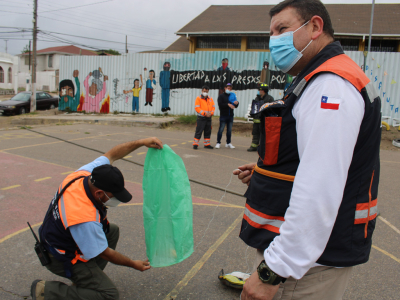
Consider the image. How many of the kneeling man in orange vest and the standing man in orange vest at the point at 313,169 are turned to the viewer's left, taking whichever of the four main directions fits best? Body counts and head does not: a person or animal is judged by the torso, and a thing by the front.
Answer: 1

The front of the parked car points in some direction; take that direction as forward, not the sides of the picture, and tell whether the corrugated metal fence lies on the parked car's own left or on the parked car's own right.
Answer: on the parked car's own left

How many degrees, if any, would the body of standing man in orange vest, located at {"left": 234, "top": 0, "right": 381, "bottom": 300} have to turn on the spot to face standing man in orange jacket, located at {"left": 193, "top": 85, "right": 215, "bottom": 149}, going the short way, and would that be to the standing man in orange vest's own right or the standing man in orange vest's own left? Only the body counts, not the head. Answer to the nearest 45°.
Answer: approximately 90° to the standing man in orange vest's own right

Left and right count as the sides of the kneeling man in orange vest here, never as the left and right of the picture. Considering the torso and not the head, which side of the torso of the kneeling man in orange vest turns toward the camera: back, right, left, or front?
right

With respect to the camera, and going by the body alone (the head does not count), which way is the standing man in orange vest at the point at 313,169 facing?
to the viewer's left

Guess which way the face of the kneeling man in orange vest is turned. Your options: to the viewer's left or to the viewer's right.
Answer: to the viewer's right

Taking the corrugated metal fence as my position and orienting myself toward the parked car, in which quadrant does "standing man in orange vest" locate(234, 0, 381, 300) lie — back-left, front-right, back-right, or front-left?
back-left

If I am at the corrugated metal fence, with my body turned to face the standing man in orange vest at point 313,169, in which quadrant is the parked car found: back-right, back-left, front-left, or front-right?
back-right

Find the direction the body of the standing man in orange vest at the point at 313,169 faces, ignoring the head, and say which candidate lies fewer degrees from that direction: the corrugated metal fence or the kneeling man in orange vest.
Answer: the kneeling man in orange vest
